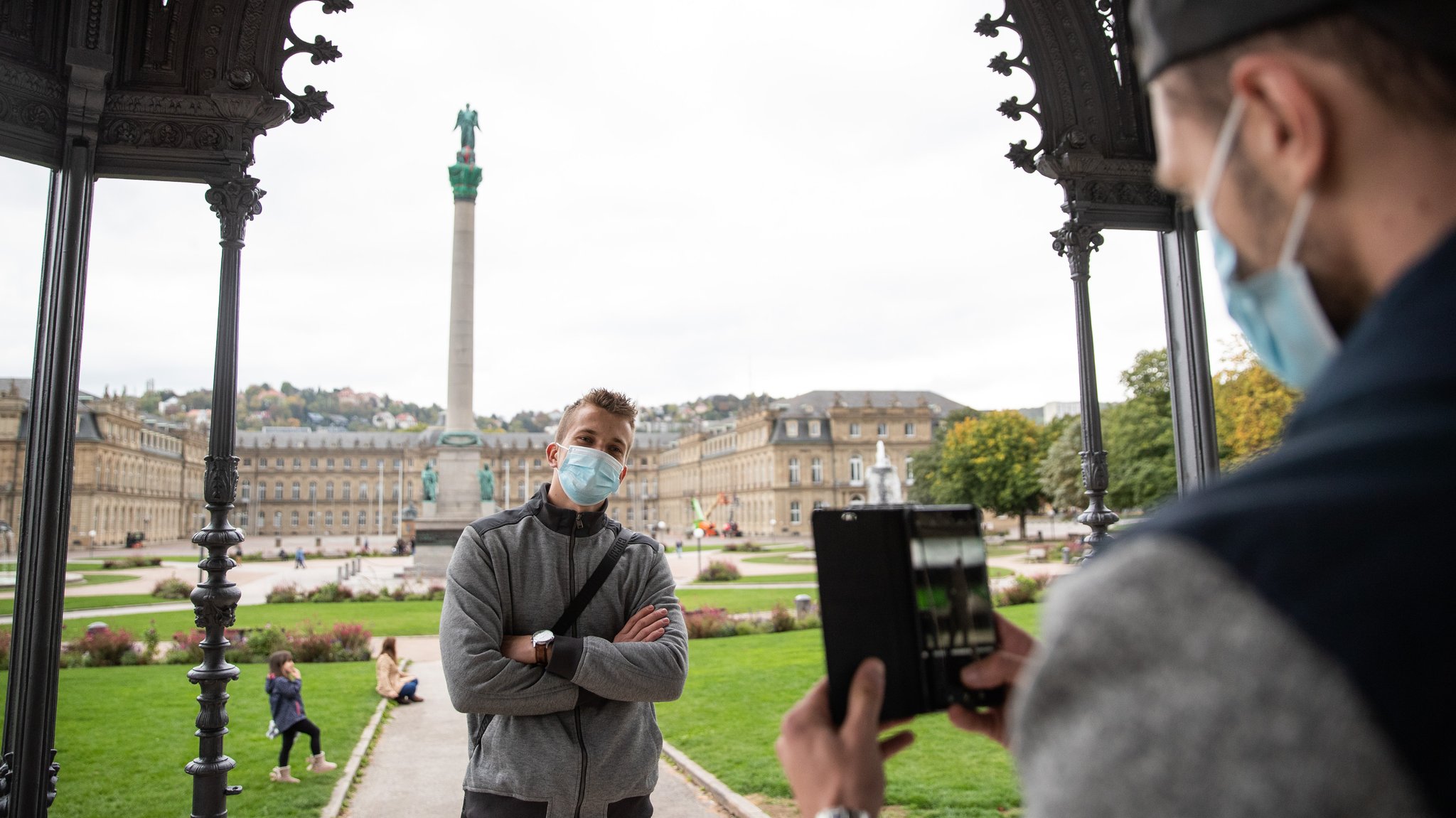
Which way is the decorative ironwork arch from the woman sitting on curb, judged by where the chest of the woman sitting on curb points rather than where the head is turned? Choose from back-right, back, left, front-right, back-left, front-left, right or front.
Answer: right

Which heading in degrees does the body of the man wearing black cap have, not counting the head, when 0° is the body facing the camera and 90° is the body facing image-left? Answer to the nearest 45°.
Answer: approximately 135°

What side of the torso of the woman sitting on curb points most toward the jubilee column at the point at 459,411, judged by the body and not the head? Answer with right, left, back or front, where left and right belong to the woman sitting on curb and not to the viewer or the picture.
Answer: left

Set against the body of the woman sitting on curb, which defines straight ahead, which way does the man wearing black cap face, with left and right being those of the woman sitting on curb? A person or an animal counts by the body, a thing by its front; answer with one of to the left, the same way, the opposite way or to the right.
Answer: to the left

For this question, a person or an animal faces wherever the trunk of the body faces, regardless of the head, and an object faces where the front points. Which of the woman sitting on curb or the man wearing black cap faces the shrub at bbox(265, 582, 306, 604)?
the man wearing black cap

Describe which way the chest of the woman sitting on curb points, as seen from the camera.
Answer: to the viewer's right

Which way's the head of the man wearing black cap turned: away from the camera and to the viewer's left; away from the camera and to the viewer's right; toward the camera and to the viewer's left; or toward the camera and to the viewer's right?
away from the camera and to the viewer's left

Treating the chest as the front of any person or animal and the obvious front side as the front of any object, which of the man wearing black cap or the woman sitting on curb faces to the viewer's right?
the woman sitting on curb

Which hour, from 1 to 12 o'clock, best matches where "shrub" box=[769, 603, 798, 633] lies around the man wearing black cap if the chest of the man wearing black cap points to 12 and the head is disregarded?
The shrub is roughly at 1 o'clock from the man wearing black cap.

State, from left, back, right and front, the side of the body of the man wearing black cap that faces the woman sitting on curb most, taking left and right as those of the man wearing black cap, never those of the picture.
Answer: front

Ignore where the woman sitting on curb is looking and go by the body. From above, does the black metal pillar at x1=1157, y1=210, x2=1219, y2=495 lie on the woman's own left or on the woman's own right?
on the woman's own right

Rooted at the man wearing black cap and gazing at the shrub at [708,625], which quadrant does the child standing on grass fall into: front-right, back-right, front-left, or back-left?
front-left

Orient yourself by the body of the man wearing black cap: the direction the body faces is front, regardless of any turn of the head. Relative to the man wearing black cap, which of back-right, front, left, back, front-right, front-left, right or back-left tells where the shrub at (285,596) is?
front

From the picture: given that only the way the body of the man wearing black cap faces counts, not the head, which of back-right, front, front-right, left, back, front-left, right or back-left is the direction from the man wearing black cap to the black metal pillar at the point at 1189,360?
front-right

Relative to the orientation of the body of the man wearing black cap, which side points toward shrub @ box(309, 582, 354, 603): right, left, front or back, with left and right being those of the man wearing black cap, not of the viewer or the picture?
front

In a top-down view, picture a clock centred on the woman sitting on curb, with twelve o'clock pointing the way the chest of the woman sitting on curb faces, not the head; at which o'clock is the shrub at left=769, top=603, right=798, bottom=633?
The shrub is roughly at 11 o'clock from the woman sitting on curb.

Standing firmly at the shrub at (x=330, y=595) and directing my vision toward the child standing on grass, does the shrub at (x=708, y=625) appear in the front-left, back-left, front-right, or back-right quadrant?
front-left
